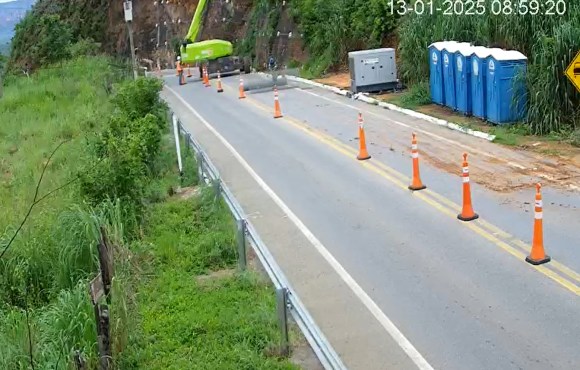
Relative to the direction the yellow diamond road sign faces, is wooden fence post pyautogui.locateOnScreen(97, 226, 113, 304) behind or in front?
in front

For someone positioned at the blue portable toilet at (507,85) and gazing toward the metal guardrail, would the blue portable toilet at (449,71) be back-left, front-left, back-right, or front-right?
back-right

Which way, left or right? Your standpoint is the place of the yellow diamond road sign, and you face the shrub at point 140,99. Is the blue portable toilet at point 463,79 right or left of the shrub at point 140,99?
right

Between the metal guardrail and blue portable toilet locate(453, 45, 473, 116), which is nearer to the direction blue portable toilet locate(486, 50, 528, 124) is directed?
the metal guardrail

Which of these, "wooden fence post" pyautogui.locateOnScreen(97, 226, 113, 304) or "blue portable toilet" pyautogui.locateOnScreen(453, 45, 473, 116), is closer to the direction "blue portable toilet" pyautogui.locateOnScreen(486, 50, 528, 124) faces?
the wooden fence post

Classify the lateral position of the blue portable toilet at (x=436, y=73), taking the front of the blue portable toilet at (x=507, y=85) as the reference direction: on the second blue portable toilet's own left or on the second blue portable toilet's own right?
on the second blue portable toilet's own right

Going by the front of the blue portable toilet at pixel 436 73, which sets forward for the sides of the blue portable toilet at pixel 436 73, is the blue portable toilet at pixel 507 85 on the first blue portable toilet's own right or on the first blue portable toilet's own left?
on the first blue portable toilet's own left

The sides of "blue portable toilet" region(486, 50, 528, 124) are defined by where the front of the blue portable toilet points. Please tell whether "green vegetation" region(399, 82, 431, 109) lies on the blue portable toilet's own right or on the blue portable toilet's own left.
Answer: on the blue portable toilet's own right

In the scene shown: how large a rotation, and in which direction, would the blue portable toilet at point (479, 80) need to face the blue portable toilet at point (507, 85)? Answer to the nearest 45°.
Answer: approximately 90° to its left

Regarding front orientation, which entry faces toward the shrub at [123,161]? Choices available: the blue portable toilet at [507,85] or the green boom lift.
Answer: the blue portable toilet
